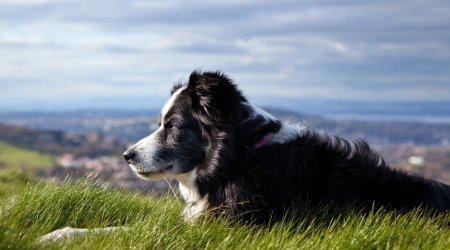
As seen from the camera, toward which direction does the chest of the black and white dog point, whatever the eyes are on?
to the viewer's left
